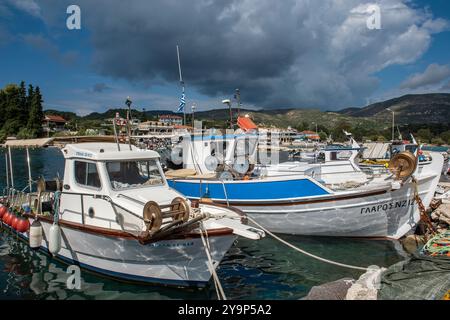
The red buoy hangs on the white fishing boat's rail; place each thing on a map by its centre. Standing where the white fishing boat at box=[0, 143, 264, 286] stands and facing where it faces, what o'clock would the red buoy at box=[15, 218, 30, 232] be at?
The red buoy is roughly at 6 o'clock from the white fishing boat.

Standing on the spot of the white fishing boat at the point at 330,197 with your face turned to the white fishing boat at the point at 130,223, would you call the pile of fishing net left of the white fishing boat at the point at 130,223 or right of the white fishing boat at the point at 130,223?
left

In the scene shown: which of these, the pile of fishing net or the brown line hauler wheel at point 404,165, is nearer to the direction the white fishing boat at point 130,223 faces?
the pile of fishing net

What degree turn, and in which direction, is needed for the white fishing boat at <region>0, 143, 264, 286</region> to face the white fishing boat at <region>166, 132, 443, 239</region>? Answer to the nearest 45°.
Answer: approximately 45° to its left

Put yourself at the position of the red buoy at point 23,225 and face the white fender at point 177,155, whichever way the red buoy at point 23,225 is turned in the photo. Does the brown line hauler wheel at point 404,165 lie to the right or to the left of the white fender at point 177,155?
right

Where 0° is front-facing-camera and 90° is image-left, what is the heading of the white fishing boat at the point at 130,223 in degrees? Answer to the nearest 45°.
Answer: approximately 315°

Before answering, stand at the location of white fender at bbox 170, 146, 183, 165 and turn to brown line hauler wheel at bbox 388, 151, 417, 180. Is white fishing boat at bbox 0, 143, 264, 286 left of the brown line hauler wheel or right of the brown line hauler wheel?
right

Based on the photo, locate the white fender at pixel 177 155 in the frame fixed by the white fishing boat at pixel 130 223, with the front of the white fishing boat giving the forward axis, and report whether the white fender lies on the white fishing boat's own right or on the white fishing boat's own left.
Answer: on the white fishing boat's own left

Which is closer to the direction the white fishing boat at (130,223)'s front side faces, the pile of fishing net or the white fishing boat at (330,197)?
the pile of fishing net

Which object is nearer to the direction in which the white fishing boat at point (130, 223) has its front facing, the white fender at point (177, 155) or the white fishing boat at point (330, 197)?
the white fishing boat
